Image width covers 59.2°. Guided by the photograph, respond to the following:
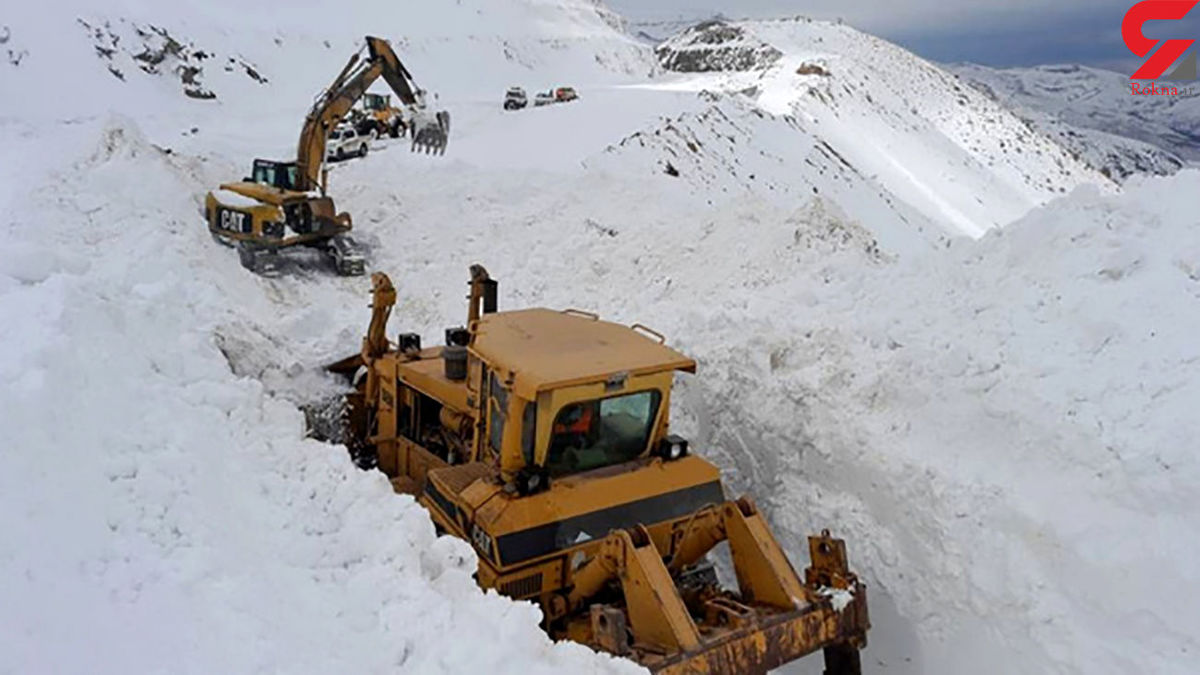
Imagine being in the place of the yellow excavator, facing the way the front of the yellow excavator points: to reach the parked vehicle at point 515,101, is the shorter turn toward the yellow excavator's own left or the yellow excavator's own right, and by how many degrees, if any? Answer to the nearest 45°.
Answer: approximately 45° to the yellow excavator's own left

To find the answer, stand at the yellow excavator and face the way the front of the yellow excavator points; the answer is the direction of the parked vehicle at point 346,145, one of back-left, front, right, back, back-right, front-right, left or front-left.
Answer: front-left

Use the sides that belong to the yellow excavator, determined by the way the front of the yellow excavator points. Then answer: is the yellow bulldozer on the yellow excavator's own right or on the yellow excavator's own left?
on the yellow excavator's own right

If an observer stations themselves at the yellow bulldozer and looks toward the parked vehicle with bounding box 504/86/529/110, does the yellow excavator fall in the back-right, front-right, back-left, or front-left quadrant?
front-left

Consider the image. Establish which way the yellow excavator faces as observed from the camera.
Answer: facing away from the viewer and to the right of the viewer

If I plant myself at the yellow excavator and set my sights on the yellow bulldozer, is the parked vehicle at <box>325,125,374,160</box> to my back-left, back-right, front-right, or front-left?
back-left
